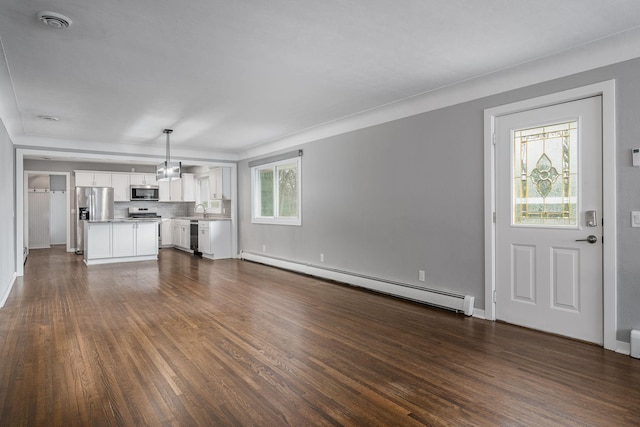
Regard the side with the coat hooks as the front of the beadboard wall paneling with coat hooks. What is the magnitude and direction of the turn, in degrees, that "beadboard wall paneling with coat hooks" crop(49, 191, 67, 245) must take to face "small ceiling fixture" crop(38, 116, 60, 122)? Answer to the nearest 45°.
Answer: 0° — it already faces it

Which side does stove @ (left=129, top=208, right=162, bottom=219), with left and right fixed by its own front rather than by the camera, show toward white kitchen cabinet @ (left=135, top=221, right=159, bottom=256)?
front

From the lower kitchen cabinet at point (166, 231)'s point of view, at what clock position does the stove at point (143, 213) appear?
The stove is roughly at 3 o'clock from the lower kitchen cabinet.

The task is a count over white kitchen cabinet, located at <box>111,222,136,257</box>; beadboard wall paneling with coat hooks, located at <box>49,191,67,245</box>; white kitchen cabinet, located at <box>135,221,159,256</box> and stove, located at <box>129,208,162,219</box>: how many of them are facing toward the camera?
4

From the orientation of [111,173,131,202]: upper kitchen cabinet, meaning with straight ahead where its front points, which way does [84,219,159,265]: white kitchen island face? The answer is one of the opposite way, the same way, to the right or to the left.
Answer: the same way

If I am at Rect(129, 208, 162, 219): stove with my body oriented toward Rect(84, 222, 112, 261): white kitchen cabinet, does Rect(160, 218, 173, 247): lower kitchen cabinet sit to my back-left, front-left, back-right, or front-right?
back-left

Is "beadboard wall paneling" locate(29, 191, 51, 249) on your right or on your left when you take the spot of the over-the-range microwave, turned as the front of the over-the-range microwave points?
on your right

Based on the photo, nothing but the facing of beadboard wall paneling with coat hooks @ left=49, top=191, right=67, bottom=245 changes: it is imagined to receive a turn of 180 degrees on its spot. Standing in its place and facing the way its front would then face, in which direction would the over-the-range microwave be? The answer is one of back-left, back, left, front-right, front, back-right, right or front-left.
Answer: back-right

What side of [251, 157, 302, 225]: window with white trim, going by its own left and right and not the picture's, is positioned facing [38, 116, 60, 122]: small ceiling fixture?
front

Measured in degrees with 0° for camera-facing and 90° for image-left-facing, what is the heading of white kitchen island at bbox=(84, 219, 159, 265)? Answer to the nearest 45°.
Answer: approximately 0°

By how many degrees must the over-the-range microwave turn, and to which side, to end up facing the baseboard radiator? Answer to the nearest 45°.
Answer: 0° — it already faces it

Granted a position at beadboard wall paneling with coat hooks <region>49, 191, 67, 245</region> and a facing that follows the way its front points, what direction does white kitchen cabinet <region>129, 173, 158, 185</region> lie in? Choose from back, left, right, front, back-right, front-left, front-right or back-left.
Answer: front-left

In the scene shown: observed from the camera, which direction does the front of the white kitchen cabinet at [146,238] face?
facing the viewer

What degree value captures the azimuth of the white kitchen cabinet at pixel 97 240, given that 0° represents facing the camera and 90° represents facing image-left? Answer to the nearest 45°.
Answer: approximately 0°

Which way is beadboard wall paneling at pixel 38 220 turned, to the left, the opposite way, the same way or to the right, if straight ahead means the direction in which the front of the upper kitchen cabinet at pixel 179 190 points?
the same way

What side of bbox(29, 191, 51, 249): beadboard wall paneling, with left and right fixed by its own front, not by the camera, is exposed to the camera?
front
